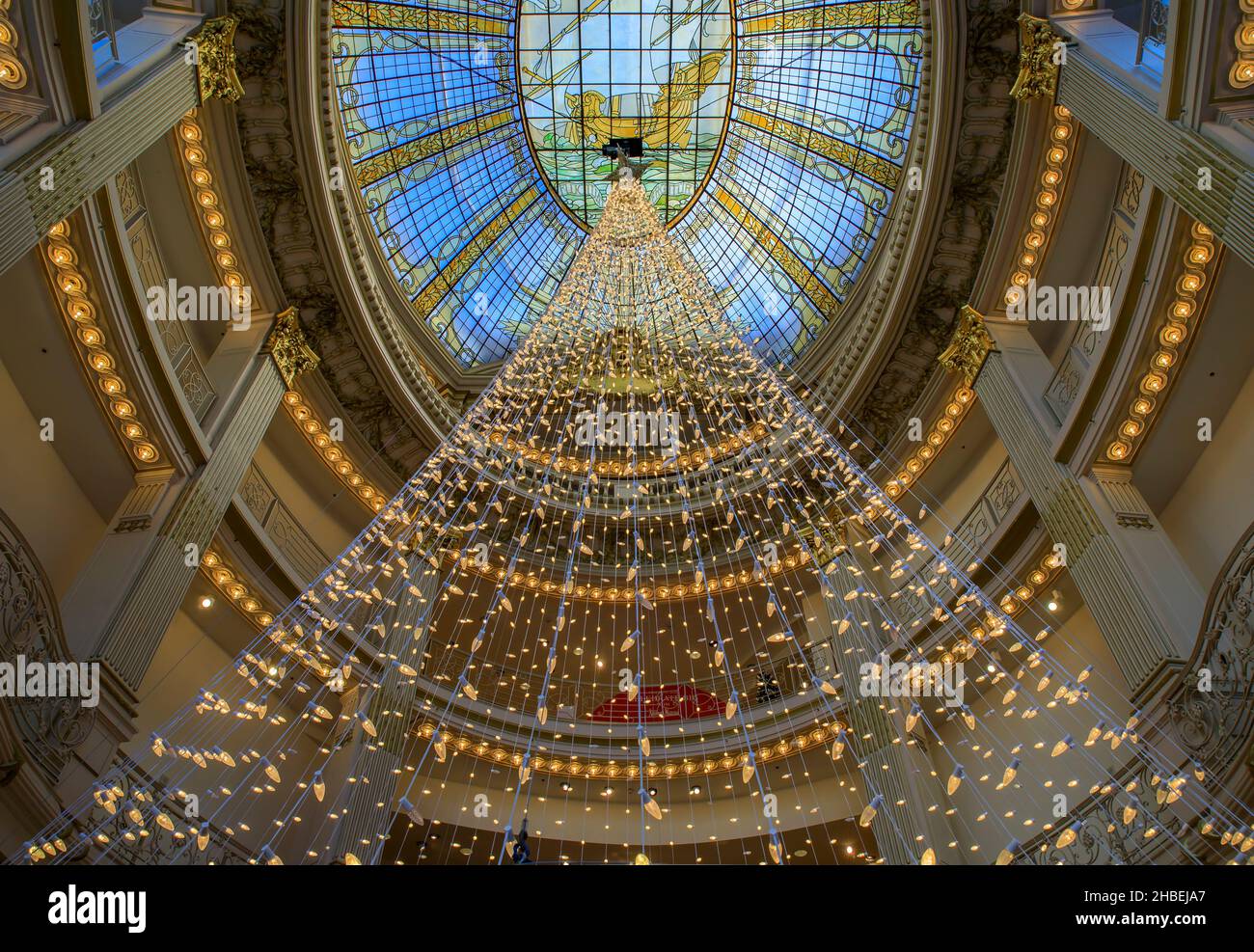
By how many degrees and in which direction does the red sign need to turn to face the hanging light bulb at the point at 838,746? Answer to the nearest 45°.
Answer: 0° — it already faces it

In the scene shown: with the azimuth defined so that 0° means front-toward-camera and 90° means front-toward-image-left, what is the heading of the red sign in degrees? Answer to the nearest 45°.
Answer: approximately 0°
